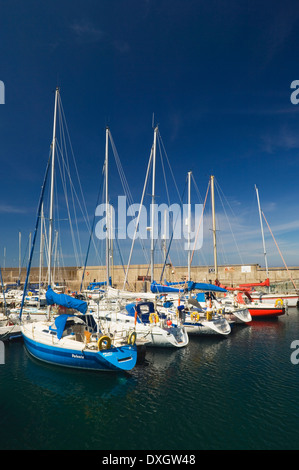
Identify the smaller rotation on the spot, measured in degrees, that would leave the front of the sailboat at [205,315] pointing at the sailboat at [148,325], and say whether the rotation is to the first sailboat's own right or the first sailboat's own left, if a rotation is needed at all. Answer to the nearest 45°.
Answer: approximately 90° to the first sailboat's own left

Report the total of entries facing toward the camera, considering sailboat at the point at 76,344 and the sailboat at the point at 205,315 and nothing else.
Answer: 0

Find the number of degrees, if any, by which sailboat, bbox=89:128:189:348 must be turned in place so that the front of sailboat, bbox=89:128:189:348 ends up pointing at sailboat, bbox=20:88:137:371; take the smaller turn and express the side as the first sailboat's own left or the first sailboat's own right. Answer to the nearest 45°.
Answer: approximately 90° to the first sailboat's own left

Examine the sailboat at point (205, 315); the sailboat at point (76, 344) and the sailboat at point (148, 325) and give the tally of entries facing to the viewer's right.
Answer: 0

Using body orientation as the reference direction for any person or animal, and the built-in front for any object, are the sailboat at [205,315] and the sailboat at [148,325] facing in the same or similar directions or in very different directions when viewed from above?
same or similar directions

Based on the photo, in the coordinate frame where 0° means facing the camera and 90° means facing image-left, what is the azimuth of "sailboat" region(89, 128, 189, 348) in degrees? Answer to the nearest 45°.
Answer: approximately 135°

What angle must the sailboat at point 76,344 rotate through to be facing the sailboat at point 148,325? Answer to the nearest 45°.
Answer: approximately 90° to its right
